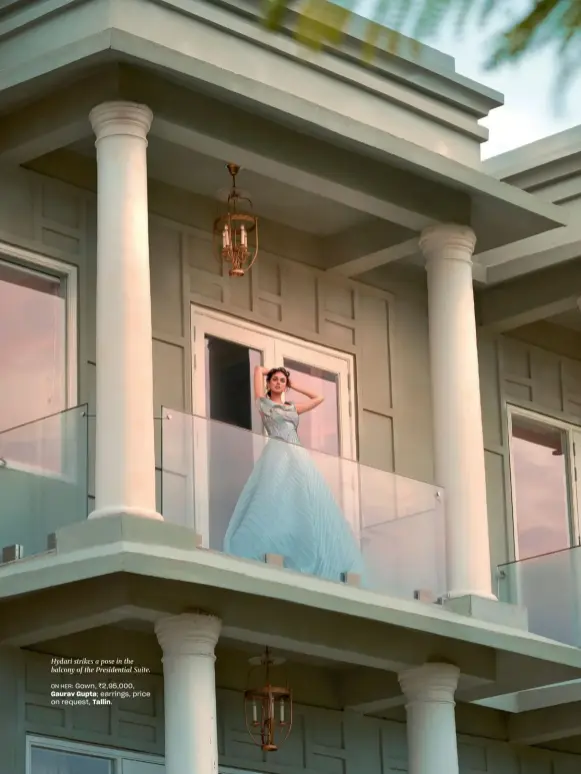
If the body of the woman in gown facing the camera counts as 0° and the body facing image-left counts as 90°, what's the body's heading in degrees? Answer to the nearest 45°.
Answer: approximately 0°
